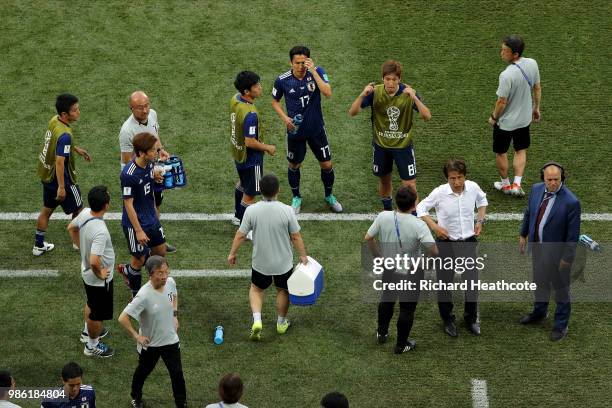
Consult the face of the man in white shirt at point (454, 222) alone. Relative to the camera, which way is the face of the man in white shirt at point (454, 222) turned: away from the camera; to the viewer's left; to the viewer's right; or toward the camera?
toward the camera

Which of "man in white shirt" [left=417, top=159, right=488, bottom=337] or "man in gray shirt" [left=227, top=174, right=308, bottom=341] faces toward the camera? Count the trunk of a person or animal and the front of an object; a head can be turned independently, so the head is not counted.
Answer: "man in white shirt" [left=417, top=159, right=488, bottom=337]

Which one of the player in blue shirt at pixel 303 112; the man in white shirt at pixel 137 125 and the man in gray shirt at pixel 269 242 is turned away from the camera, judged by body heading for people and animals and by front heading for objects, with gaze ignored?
the man in gray shirt at pixel 269 242

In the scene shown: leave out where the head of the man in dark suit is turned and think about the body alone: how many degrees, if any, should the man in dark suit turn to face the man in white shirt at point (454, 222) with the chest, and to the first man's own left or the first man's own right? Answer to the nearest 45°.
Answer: approximately 45° to the first man's own right

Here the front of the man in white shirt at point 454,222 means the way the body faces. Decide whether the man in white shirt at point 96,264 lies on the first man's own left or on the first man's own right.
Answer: on the first man's own right

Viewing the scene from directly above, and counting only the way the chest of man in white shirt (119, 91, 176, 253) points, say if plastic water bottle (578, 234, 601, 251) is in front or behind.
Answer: in front

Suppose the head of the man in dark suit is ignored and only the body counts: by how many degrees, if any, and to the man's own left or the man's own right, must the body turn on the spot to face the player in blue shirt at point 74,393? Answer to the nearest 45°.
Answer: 0° — they already face them

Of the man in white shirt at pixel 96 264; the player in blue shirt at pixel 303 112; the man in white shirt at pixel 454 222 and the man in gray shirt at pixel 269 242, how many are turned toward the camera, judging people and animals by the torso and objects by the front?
2

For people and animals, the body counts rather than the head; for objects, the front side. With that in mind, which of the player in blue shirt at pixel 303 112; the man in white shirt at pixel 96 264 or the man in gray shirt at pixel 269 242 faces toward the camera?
the player in blue shirt

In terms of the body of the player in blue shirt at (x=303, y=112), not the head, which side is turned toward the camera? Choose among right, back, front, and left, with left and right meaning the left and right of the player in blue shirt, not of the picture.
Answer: front

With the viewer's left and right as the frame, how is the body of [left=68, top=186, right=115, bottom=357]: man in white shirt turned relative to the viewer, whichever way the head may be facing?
facing away from the viewer and to the right of the viewer

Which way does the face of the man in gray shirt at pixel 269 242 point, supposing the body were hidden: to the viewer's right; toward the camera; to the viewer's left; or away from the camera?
away from the camera

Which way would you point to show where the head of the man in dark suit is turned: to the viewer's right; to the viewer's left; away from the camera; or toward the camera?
toward the camera

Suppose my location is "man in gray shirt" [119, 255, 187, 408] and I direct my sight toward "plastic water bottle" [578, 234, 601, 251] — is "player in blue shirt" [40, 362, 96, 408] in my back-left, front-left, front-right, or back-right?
back-right

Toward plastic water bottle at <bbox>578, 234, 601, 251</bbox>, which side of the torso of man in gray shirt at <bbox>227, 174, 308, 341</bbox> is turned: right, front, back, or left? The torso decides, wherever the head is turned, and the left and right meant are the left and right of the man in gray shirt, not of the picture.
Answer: right

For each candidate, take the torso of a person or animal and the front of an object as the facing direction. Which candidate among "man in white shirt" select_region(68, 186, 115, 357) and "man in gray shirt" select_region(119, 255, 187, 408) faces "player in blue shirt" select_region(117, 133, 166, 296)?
"man in white shirt" select_region(68, 186, 115, 357)

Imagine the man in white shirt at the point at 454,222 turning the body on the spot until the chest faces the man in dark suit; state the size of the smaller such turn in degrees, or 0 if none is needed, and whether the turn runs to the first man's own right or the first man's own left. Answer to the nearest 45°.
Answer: approximately 90° to the first man's own left

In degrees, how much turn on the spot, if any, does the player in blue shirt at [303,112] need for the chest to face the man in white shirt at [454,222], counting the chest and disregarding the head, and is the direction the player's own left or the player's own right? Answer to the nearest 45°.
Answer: approximately 45° to the player's own left

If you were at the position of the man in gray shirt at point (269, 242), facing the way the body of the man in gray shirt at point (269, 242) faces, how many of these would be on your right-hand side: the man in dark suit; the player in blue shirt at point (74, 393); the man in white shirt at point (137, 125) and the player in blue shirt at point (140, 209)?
1

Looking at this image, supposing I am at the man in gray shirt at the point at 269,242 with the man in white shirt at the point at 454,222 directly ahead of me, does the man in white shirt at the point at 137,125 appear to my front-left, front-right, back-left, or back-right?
back-left

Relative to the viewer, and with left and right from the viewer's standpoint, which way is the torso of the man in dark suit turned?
facing the viewer and to the left of the viewer
